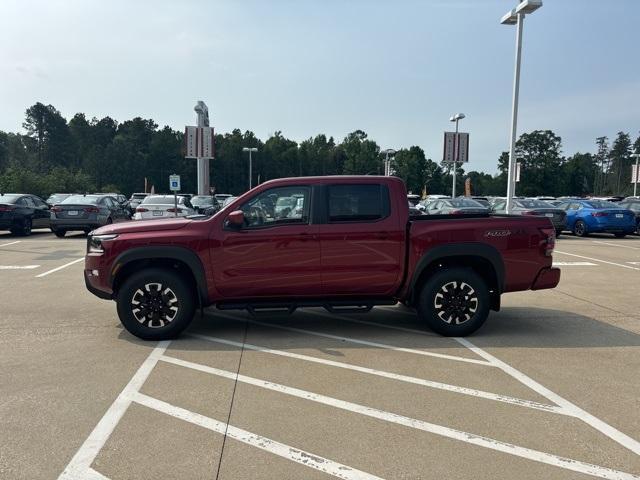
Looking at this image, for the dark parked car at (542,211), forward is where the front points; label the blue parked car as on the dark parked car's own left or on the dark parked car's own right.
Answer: on the dark parked car's own right

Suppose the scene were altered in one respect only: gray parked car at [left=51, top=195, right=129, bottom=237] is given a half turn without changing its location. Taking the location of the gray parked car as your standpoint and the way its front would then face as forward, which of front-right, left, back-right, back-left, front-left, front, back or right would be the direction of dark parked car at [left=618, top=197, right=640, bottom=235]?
back-left

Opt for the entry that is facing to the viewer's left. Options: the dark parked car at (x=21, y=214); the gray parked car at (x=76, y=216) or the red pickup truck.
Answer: the red pickup truck

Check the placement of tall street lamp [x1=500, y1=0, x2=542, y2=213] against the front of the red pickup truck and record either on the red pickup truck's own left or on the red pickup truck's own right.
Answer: on the red pickup truck's own right

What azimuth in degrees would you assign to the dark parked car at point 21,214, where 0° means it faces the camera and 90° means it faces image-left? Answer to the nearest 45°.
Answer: approximately 225°

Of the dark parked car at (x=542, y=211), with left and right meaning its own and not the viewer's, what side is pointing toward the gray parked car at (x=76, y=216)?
left

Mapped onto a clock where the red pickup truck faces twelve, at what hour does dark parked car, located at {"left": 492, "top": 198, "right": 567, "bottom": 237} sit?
The dark parked car is roughly at 4 o'clock from the red pickup truck.

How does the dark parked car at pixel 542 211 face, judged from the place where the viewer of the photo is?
facing away from the viewer and to the left of the viewer

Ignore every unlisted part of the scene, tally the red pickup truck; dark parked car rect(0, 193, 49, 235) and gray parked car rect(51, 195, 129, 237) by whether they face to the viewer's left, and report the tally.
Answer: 1

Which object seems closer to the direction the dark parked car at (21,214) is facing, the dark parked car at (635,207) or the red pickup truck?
the dark parked car

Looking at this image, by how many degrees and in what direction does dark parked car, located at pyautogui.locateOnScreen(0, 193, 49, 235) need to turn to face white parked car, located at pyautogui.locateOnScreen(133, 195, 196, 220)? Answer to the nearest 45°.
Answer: approximately 90° to its right

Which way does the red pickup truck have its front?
to the viewer's left

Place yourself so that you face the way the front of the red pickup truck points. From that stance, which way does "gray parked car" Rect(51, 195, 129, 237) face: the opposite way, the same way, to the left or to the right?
to the right

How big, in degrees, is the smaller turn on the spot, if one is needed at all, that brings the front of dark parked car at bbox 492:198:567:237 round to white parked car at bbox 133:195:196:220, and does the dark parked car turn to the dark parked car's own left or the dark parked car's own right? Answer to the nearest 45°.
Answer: approximately 90° to the dark parked car's own left

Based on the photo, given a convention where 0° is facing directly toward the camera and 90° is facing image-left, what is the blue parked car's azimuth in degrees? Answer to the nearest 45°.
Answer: approximately 135°
